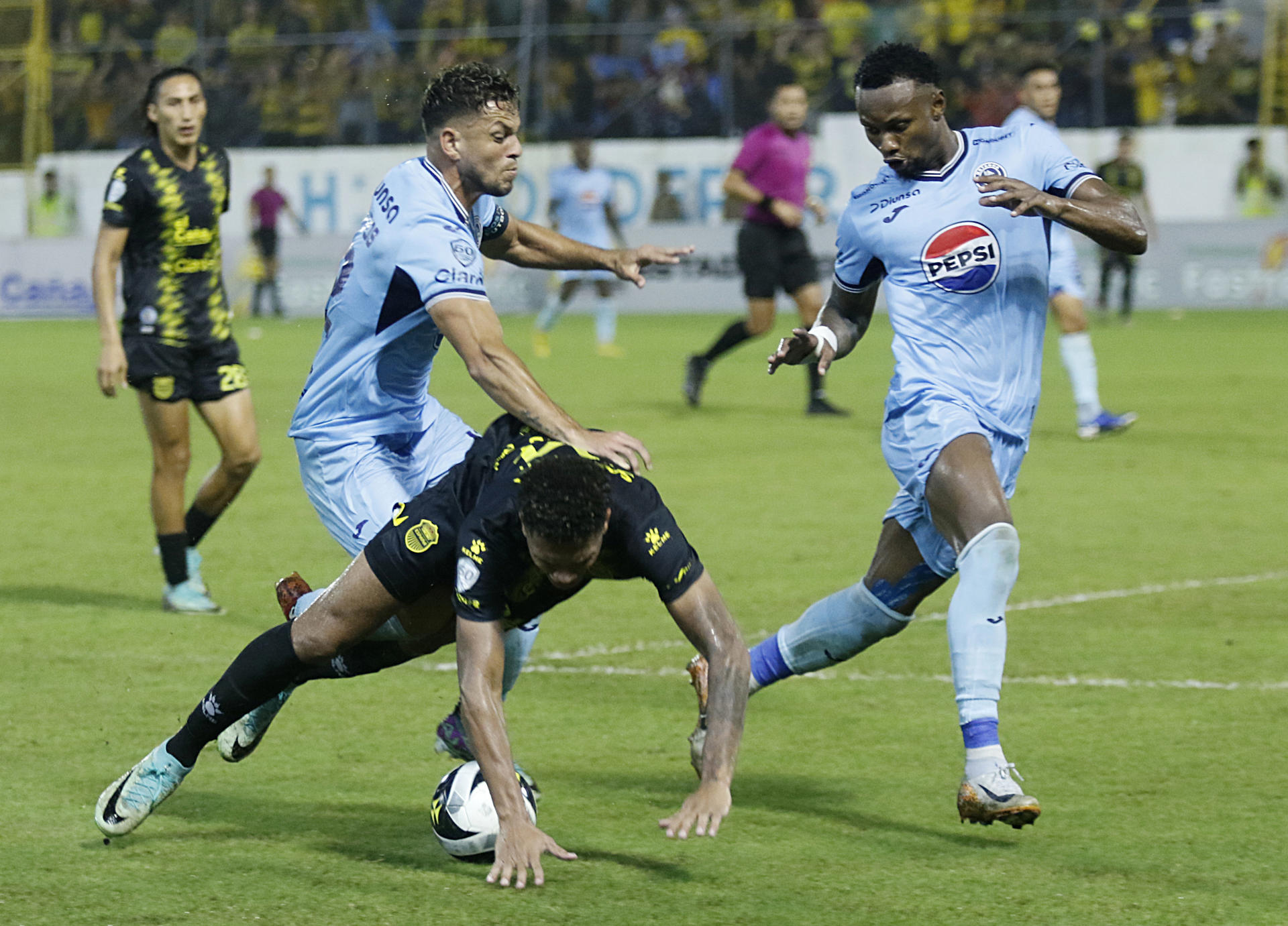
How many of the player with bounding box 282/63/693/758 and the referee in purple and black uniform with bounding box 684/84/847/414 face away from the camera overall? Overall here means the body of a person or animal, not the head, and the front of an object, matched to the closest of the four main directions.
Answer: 0

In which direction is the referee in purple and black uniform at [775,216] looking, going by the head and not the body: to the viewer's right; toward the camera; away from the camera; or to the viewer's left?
toward the camera

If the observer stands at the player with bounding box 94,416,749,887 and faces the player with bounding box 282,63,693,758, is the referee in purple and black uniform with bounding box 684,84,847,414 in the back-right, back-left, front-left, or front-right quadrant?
front-right

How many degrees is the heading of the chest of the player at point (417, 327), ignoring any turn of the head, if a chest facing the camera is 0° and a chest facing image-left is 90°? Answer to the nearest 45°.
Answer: approximately 270°

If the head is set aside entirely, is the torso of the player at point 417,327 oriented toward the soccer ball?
no

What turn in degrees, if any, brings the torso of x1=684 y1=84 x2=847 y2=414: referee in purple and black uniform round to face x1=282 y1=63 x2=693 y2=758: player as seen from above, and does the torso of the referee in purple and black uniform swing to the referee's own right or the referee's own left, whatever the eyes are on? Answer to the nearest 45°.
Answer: approximately 45° to the referee's own right

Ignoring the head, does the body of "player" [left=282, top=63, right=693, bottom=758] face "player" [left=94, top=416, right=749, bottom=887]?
no

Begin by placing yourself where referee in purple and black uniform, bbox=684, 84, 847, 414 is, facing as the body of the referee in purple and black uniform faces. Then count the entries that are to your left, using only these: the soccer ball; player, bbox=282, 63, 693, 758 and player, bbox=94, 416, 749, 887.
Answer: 0

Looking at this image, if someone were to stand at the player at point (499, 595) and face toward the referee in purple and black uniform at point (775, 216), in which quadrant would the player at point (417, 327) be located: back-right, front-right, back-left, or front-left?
front-left
